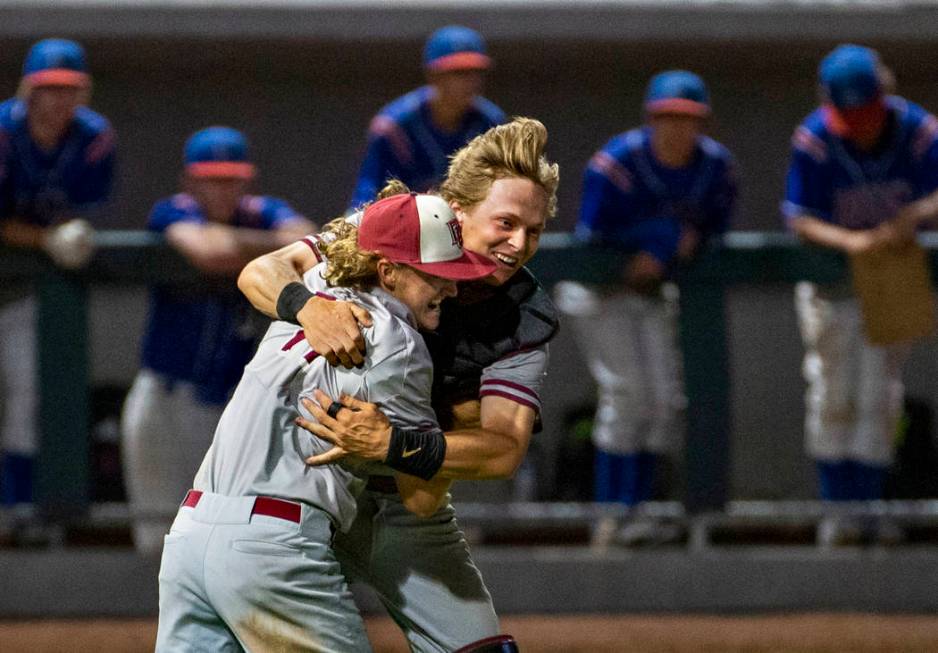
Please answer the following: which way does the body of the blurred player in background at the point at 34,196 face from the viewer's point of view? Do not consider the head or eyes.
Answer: toward the camera

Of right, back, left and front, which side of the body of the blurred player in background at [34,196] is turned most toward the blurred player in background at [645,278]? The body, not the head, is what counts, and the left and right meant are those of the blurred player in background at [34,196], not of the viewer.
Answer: left

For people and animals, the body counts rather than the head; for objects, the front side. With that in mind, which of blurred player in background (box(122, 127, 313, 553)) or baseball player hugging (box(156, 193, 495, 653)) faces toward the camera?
the blurred player in background

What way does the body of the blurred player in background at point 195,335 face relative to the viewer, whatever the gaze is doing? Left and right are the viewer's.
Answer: facing the viewer

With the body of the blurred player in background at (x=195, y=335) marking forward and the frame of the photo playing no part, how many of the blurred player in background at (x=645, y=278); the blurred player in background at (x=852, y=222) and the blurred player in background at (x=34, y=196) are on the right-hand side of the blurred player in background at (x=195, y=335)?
1

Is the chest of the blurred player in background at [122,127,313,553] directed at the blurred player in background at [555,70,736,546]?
no

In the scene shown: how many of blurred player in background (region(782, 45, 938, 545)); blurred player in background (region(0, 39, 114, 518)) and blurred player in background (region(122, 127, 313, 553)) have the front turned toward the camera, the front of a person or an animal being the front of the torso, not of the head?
3

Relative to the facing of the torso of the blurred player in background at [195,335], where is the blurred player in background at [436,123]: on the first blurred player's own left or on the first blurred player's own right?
on the first blurred player's own left

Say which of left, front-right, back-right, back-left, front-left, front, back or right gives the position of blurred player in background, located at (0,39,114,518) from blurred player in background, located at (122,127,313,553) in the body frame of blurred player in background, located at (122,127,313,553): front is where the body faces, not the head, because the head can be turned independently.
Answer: right

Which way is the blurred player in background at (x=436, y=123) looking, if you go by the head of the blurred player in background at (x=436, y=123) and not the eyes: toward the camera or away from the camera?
toward the camera

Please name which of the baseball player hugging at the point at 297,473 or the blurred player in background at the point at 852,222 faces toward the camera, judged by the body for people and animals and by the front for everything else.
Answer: the blurred player in background

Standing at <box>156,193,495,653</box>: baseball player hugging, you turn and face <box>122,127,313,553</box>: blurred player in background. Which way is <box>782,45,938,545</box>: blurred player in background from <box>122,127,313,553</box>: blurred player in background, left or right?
right

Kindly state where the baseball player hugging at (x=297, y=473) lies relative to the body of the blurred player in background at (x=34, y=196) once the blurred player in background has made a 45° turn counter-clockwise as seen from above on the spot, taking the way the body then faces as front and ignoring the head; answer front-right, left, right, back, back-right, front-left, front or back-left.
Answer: front-right

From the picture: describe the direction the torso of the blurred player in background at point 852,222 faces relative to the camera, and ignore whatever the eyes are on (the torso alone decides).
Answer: toward the camera

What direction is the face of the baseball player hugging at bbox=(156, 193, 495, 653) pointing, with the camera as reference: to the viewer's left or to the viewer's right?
to the viewer's right

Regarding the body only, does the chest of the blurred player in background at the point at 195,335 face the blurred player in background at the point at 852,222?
no

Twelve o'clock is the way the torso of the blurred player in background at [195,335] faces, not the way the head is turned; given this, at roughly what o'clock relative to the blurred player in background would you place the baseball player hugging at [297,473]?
The baseball player hugging is roughly at 12 o'clock from the blurred player in background.

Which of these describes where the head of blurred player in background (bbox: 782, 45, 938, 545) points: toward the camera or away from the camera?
toward the camera
